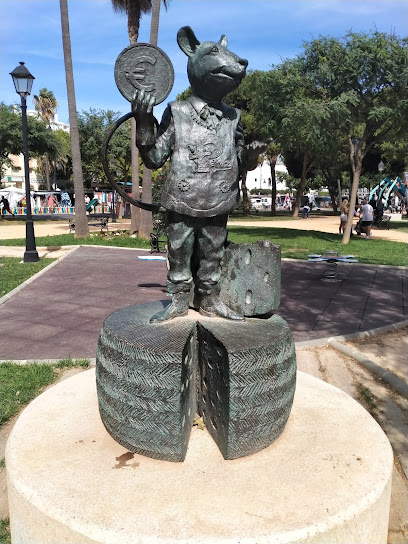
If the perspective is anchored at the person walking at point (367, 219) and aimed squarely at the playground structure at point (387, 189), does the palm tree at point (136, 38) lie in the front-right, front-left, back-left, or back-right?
back-left

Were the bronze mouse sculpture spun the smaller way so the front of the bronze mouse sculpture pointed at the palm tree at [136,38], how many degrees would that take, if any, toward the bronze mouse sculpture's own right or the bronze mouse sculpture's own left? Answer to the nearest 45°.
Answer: approximately 180°

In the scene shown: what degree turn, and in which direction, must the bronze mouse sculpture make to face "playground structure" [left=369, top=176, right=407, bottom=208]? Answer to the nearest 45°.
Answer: approximately 135° to its left

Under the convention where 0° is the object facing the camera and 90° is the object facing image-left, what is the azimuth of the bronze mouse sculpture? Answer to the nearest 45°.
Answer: approximately 0°

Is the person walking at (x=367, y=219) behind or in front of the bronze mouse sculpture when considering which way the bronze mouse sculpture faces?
behind
